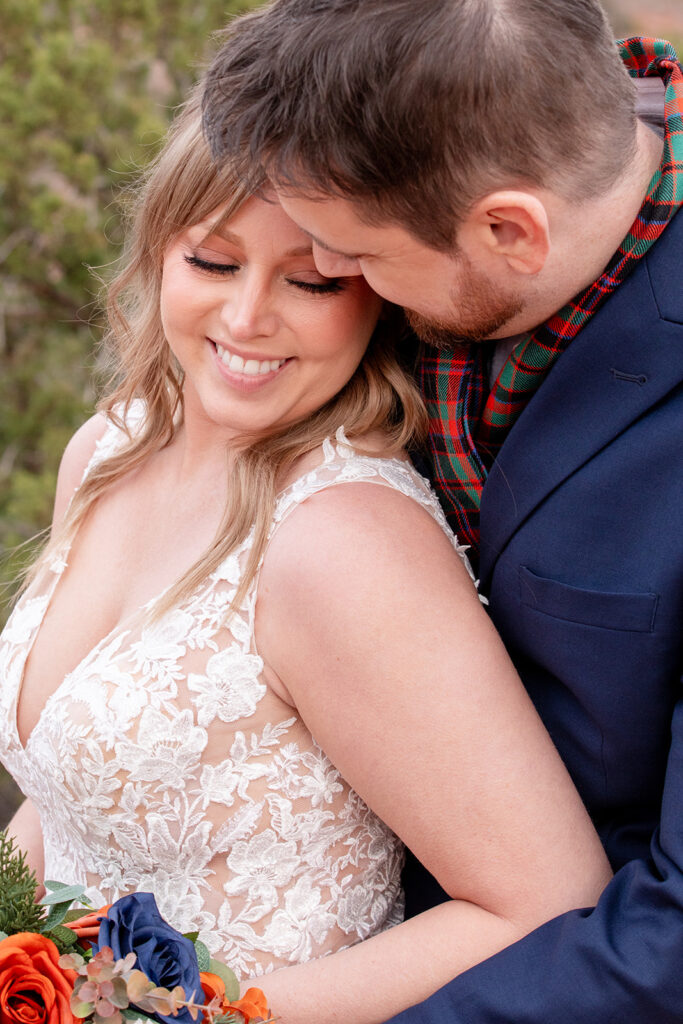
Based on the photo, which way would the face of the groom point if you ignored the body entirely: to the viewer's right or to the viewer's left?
to the viewer's left

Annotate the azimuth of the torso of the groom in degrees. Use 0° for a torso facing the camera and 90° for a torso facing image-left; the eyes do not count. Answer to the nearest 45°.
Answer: approximately 45°

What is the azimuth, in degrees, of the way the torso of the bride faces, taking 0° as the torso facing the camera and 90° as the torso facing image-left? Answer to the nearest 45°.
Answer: approximately 45°
